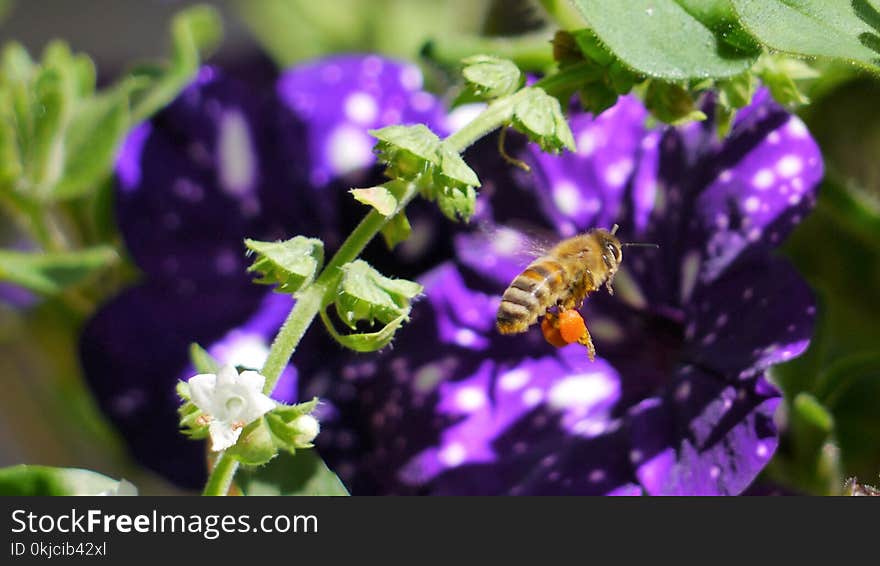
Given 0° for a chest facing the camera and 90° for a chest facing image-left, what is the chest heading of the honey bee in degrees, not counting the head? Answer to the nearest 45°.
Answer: approximately 270°
